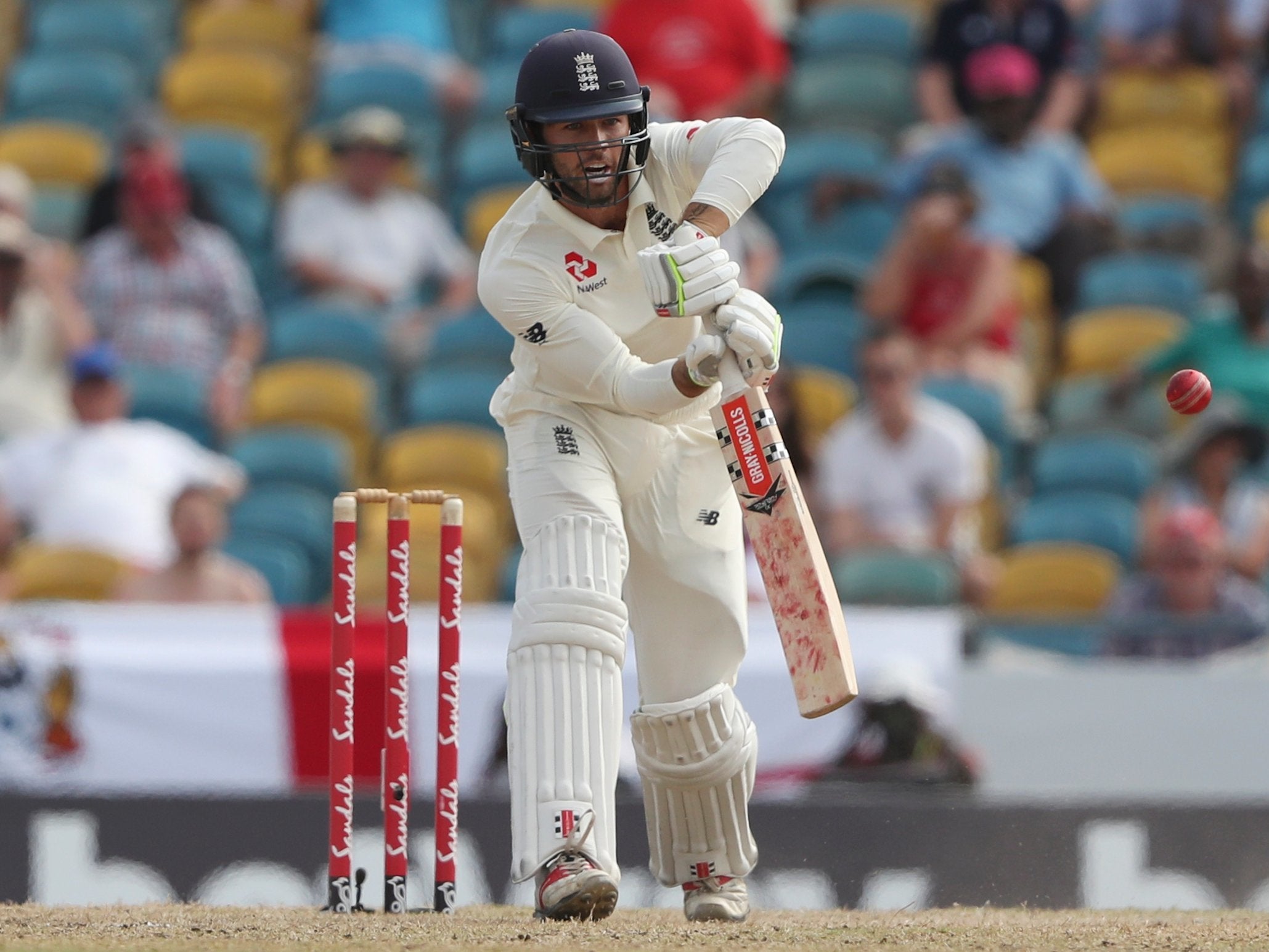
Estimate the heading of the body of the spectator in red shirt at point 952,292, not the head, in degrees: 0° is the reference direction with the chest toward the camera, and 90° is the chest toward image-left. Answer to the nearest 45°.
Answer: approximately 45°

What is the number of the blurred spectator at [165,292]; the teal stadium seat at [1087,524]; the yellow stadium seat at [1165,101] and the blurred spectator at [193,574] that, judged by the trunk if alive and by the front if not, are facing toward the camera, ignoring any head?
4

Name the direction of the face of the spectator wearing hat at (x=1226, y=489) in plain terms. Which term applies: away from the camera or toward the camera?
toward the camera

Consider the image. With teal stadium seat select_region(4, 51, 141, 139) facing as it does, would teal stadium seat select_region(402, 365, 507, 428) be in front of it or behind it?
in front

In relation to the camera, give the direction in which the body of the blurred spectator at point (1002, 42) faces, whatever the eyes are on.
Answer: toward the camera

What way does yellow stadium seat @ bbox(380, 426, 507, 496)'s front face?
toward the camera

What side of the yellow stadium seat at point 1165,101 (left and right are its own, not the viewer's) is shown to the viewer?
front

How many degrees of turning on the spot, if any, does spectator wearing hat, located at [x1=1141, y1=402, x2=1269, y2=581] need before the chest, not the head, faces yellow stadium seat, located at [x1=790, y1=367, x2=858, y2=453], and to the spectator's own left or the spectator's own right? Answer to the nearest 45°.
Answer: approximately 90° to the spectator's own right

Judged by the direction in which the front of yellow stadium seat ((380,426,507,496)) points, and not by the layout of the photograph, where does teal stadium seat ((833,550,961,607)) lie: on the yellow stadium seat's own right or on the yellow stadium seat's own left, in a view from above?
on the yellow stadium seat's own left

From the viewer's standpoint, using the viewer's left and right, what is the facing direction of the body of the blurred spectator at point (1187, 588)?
facing the viewer
